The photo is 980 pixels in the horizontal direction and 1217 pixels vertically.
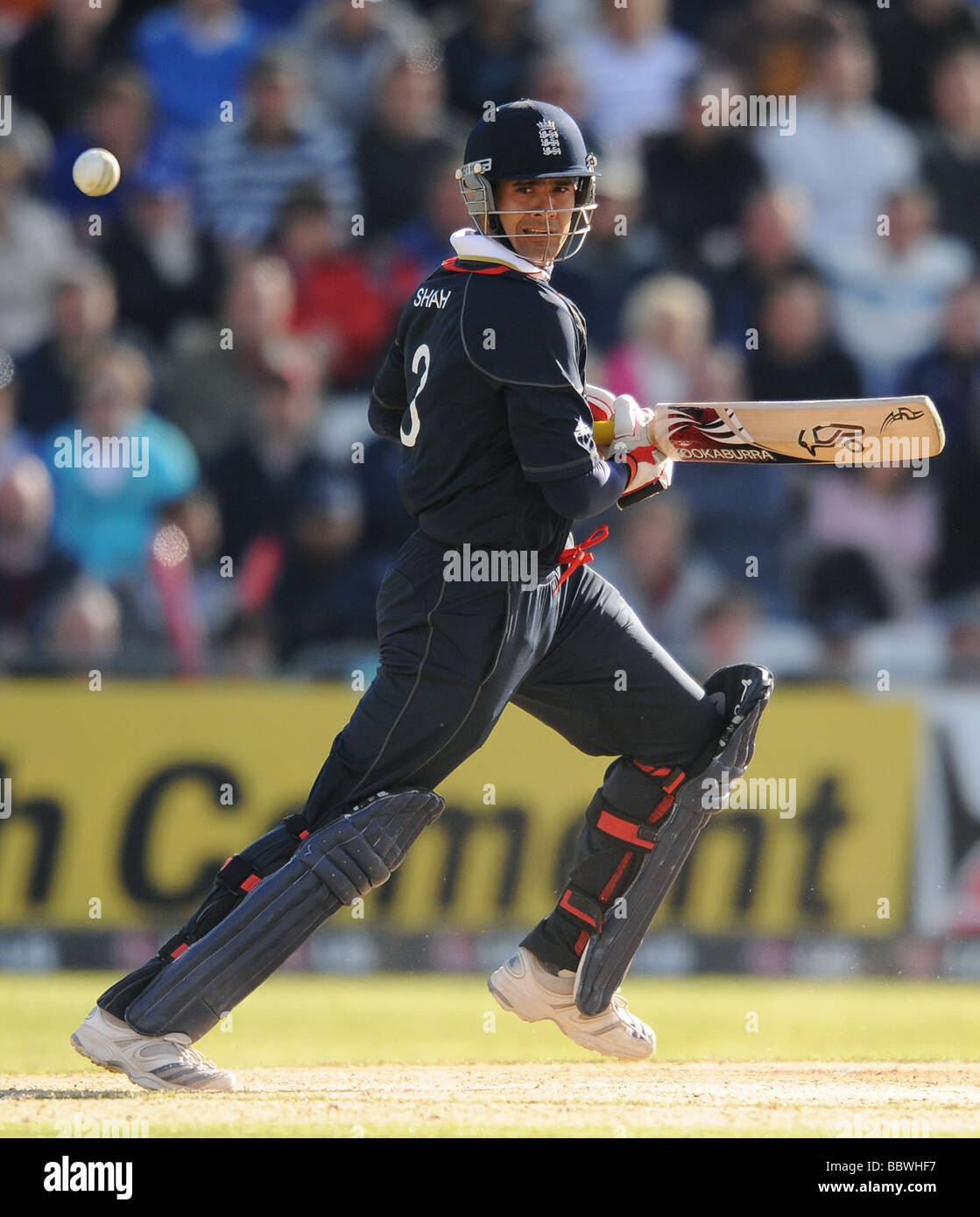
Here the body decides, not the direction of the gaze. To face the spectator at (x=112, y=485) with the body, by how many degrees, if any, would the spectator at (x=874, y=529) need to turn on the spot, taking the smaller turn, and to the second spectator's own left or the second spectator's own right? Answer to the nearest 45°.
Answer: approximately 90° to the second spectator's own right

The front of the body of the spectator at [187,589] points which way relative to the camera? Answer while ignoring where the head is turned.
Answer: toward the camera

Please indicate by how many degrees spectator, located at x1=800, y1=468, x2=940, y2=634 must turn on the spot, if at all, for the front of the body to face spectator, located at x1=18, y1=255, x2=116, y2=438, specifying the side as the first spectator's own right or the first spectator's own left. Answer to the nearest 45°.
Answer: approximately 90° to the first spectator's own right

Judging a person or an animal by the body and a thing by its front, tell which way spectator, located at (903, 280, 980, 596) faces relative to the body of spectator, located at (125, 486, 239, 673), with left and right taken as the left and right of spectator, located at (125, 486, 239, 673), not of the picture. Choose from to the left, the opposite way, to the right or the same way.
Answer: the same way

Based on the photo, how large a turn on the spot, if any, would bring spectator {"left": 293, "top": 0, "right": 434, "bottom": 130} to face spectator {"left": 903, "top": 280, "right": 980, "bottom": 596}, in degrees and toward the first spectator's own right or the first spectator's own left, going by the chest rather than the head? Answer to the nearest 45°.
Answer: approximately 45° to the first spectator's own left

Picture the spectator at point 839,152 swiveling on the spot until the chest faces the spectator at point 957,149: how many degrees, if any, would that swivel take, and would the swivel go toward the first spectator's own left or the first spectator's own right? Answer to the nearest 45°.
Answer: approximately 90° to the first spectator's own left

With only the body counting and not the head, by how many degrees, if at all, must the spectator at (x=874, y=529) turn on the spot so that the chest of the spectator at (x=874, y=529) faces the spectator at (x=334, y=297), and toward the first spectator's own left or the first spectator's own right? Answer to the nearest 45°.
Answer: approximately 90° to the first spectator's own right

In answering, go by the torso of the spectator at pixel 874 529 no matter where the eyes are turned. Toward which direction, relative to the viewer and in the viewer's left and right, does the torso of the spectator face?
facing the viewer

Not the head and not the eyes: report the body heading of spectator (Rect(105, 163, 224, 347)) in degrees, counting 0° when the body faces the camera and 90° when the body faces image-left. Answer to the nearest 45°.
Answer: approximately 0°

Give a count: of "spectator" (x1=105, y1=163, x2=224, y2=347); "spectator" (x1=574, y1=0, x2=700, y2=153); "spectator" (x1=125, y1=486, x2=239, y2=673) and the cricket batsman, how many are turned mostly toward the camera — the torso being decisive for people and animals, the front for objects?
3

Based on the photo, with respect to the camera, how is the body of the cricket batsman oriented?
to the viewer's right

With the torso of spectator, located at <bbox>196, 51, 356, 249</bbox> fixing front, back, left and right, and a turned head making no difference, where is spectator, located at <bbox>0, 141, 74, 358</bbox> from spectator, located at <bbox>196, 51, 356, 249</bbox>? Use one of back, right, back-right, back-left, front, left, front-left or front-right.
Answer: right

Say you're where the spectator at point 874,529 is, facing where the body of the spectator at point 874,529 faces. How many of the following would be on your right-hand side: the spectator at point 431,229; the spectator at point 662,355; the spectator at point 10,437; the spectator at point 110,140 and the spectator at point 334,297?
5

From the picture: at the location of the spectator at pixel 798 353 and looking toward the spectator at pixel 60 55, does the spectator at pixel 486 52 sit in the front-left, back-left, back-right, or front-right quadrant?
front-right

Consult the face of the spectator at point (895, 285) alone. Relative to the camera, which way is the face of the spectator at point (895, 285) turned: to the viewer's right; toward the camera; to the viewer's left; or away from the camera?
toward the camera

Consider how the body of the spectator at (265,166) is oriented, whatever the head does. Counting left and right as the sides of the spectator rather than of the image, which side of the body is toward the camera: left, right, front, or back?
front

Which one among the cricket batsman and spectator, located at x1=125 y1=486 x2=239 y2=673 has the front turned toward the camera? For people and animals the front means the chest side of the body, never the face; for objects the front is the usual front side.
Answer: the spectator
